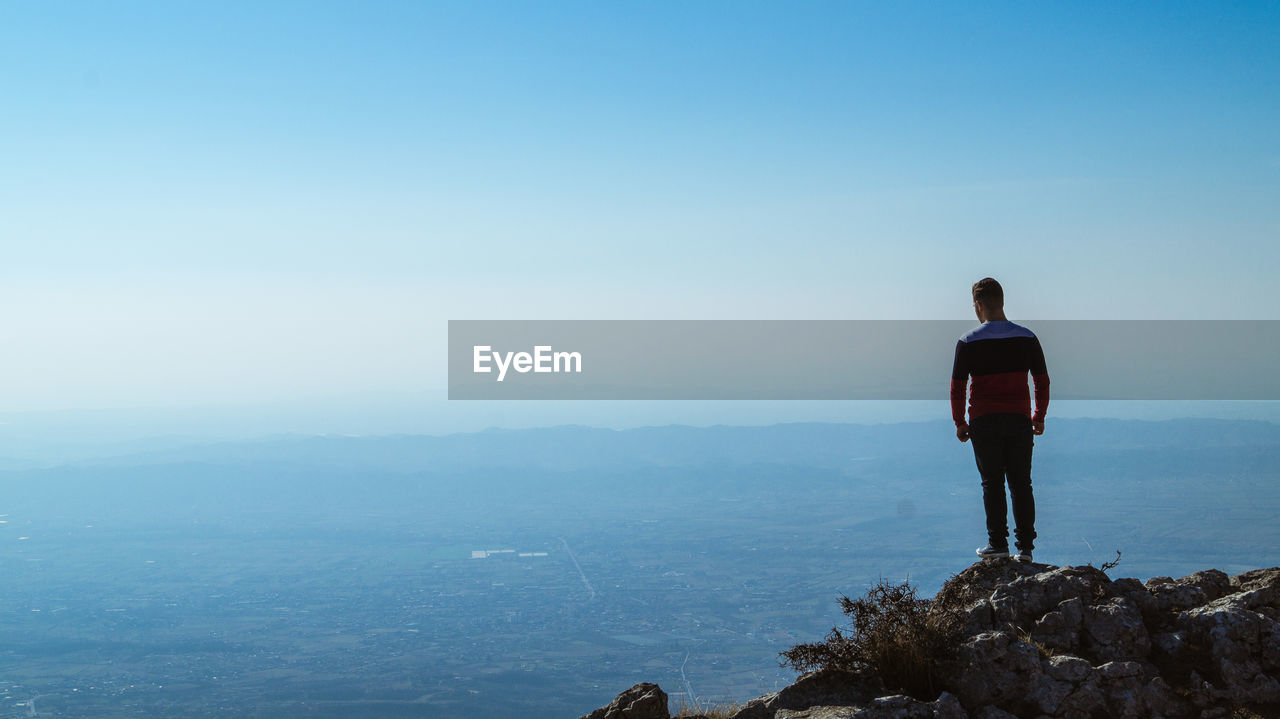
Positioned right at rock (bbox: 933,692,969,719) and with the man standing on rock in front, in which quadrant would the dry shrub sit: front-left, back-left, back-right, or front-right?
front-left

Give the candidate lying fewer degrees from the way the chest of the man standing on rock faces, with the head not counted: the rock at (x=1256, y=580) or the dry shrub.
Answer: the rock

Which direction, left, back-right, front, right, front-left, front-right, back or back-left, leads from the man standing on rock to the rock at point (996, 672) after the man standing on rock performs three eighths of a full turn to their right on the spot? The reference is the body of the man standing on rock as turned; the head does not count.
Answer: front-right

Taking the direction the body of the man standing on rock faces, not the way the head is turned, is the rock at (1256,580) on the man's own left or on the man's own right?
on the man's own right

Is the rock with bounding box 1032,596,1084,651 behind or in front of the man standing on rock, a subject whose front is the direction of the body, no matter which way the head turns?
behind

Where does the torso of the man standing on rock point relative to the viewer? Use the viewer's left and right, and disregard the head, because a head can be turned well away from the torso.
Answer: facing away from the viewer

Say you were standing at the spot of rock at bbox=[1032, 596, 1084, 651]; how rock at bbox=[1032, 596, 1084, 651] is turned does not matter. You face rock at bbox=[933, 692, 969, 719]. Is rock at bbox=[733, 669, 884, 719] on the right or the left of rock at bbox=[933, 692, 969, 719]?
right

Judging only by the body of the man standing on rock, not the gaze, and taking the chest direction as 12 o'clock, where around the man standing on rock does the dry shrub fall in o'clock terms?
The dry shrub is roughly at 7 o'clock from the man standing on rock.

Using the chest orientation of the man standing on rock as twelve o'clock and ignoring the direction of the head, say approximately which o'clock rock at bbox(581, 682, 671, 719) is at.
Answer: The rock is roughly at 8 o'clock from the man standing on rock.

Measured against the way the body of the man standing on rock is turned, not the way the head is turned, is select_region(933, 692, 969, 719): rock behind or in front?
behind
